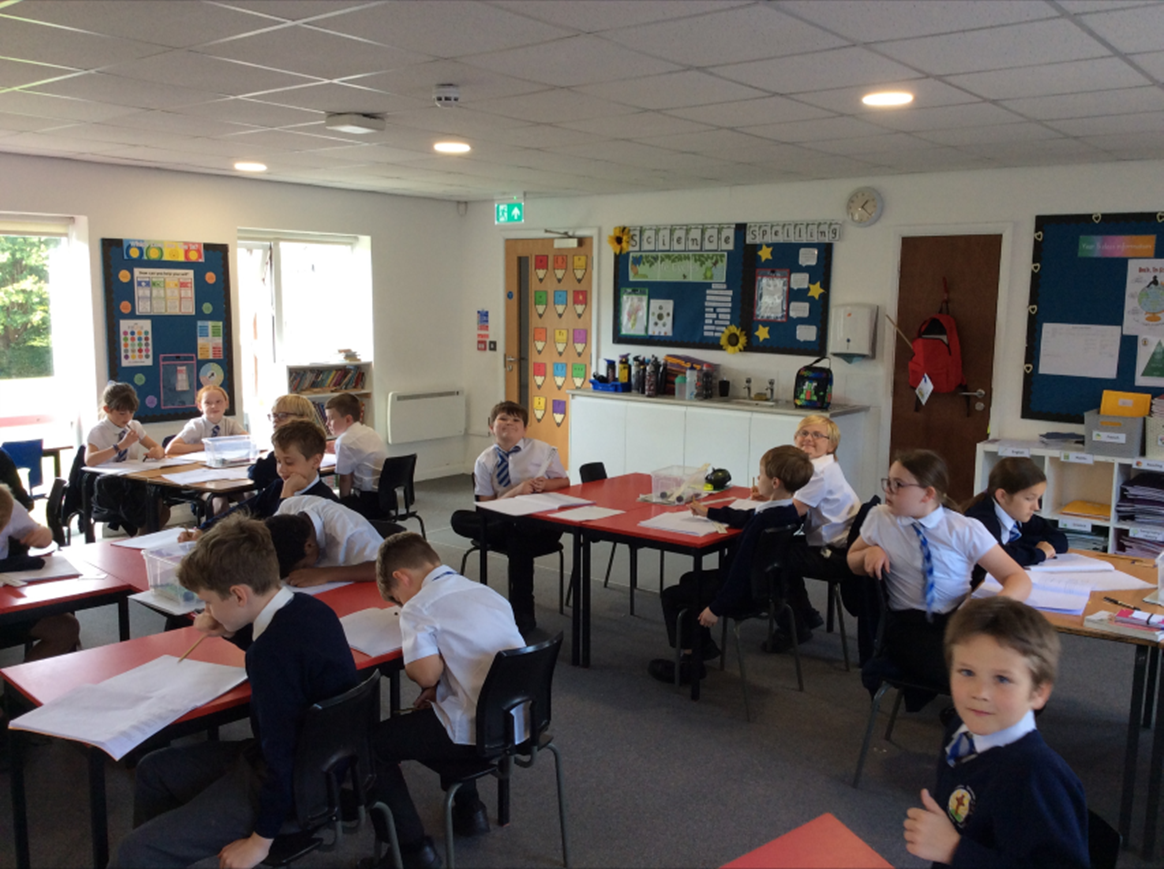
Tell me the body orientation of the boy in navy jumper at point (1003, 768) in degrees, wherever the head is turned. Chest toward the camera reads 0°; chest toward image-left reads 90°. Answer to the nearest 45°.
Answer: approximately 45°

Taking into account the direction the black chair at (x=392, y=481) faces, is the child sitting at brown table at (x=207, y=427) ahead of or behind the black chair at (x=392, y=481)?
ahead

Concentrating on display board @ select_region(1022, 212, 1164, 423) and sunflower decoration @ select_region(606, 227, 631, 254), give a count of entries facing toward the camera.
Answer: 2

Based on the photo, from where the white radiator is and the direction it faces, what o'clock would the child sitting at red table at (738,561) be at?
The child sitting at red table is roughly at 1 o'clock from the white radiator.

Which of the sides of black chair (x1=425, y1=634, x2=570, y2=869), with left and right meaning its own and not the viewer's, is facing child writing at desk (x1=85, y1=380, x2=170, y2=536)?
front

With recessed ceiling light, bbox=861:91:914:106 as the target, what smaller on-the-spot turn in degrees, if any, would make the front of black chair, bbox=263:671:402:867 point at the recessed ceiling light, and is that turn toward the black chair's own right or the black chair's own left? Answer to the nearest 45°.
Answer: approximately 90° to the black chair's own right

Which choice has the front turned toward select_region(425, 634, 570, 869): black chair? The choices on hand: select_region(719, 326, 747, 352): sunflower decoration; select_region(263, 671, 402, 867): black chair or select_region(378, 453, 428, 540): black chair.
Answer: the sunflower decoration

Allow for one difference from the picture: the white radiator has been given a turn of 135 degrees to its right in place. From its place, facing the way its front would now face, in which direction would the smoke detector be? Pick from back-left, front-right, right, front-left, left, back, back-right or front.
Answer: left

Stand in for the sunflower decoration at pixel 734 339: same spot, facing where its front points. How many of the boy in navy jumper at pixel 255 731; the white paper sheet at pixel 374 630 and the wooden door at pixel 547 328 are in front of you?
2

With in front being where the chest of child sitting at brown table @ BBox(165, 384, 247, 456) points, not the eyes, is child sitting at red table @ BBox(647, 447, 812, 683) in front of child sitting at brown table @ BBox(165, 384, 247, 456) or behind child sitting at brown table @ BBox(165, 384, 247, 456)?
in front

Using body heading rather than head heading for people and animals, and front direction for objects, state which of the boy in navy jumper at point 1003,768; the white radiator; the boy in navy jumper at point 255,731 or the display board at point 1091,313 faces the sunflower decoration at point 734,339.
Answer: the white radiator

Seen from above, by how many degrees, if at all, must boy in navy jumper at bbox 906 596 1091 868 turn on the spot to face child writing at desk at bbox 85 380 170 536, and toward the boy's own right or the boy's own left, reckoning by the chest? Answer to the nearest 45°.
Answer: approximately 90° to the boy's own right

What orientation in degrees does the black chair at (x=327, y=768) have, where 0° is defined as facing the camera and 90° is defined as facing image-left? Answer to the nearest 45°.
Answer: approximately 135°

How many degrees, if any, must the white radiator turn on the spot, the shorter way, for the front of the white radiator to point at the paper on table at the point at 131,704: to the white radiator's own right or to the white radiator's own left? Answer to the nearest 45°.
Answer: approximately 45° to the white radiator's own right

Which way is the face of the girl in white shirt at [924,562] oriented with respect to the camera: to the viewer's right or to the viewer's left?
to the viewer's left

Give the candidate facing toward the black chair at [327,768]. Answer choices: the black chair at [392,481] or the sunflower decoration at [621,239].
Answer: the sunflower decoration

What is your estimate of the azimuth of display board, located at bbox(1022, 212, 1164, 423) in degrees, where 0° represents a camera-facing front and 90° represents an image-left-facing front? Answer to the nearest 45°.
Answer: approximately 0°
